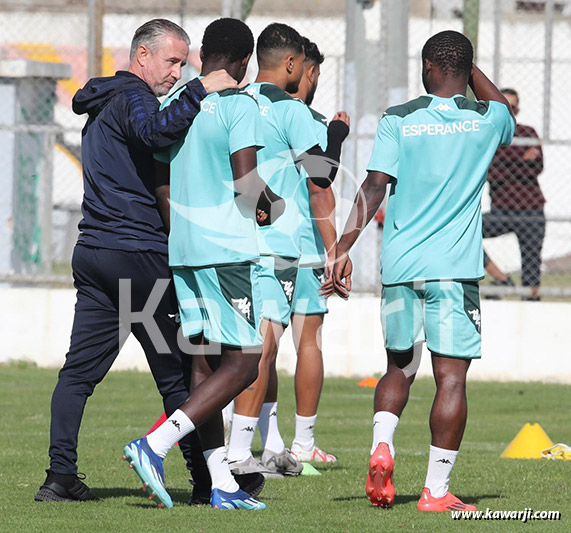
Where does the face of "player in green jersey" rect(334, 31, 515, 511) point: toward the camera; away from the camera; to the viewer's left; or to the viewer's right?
away from the camera

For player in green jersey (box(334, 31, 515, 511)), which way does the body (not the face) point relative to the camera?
away from the camera

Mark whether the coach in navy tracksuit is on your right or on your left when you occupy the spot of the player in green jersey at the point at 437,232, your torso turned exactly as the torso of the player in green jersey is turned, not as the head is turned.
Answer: on your left

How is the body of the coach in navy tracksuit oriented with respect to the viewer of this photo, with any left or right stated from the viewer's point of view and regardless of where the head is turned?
facing away from the viewer and to the right of the viewer
